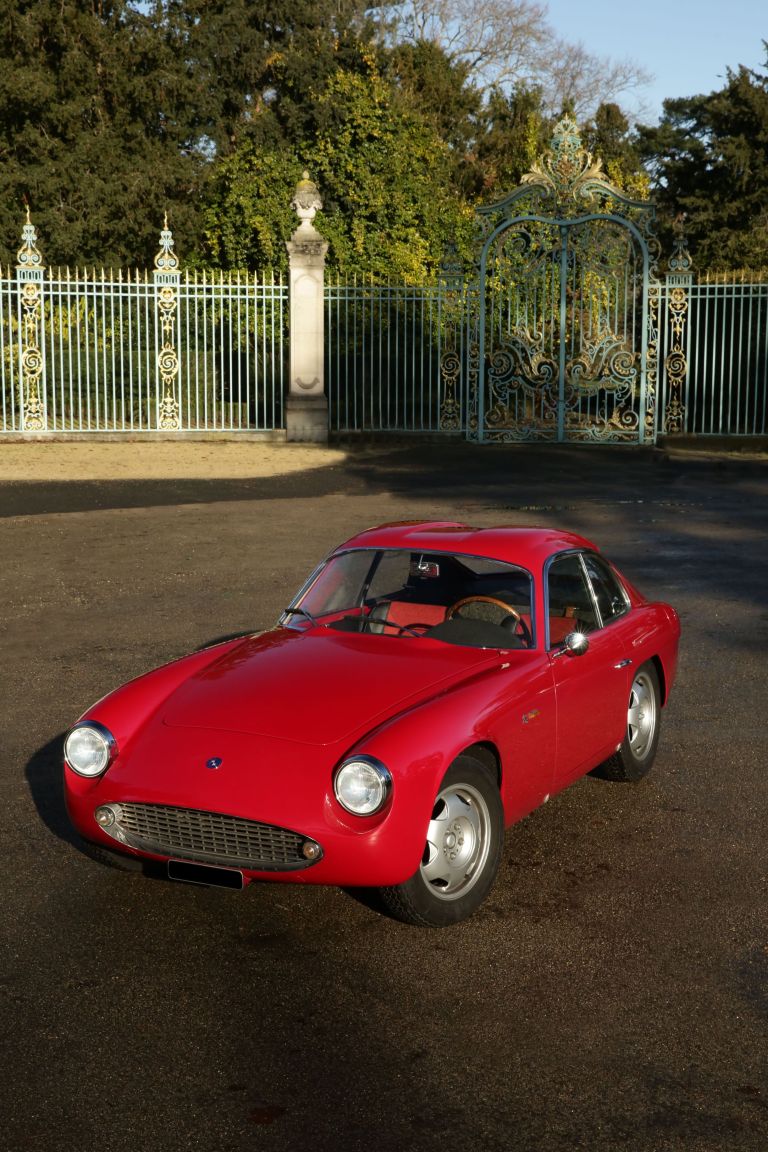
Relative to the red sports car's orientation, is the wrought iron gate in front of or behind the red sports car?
behind

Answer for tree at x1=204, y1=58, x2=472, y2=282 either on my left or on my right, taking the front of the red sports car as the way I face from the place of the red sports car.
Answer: on my right

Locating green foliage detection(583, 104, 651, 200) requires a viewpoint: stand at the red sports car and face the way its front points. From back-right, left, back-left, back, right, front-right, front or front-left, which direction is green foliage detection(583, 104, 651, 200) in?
back-right

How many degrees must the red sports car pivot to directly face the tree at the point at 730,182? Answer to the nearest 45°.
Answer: approximately 135° to its right

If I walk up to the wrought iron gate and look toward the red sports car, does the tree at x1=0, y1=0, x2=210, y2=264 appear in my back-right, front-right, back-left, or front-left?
back-right

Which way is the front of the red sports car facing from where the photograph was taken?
facing the viewer and to the left of the viewer

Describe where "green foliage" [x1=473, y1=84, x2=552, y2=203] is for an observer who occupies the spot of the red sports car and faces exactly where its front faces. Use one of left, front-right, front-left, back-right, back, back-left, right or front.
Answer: back-right

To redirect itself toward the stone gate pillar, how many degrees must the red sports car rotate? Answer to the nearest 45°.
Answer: approximately 135° to its right
